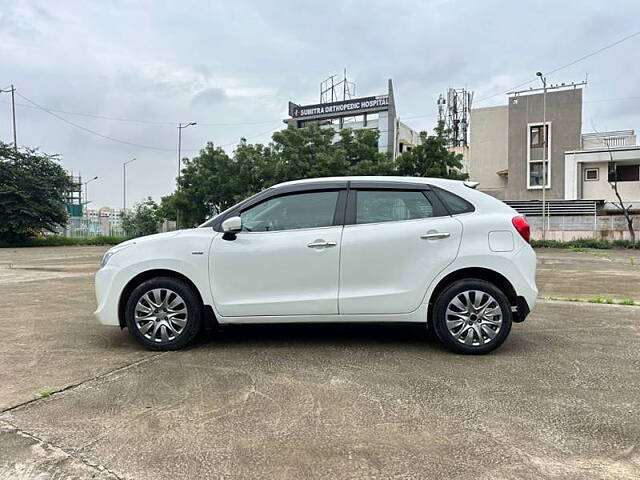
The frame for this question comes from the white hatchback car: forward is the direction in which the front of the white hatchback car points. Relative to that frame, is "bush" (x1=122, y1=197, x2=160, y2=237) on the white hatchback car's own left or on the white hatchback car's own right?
on the white hatchback car's own right

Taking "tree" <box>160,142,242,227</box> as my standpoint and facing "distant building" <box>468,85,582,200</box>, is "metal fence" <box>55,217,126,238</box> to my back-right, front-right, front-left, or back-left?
back-left

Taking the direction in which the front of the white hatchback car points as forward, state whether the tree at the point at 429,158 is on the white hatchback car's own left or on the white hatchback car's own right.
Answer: on the white hatchback car's own right

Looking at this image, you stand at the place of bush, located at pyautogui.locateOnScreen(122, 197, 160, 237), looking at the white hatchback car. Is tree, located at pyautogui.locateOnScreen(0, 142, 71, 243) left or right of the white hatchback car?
right

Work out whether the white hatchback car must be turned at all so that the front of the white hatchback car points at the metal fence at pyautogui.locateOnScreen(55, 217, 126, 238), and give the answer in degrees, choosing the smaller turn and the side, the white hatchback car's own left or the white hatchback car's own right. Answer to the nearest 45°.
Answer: approximately 45° to the white hatchback car's own right

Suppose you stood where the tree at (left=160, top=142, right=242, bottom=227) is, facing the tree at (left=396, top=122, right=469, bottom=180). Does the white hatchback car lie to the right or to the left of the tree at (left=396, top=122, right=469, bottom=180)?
right

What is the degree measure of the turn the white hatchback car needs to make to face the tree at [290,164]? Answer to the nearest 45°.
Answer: approximately 90° to its right

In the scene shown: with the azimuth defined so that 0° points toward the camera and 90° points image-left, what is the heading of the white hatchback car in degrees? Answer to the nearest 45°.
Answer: approximately 90°

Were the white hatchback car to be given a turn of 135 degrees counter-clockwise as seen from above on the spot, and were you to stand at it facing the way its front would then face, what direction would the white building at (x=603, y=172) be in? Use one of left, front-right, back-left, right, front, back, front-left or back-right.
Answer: left

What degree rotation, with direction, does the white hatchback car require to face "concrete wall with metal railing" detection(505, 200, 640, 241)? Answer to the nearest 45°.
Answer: approximately 135° to its right
